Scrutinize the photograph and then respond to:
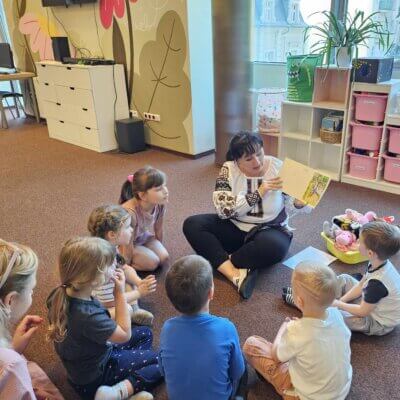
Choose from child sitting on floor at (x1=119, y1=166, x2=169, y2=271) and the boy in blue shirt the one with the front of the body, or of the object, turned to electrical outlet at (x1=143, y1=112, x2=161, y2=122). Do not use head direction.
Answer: the boy in blue shirt

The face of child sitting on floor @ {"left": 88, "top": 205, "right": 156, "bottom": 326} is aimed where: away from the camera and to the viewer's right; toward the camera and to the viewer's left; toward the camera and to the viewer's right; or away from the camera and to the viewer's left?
away from the camera and to the viewer's right

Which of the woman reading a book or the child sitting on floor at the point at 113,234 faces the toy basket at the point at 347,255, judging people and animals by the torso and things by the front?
the child sitting on floor

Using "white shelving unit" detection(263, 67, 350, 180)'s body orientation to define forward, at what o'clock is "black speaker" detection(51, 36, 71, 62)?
The black speaker is roughly at 2 o'clock from the white shelving unit.

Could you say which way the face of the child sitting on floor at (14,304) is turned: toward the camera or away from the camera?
away from the camera

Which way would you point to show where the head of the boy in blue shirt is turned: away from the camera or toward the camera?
away from the camera

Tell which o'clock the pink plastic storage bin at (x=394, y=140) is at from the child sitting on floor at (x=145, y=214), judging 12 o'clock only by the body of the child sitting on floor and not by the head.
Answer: The pink plastic storage bin is roughly at 10 o'clock from the child sitting on floor.

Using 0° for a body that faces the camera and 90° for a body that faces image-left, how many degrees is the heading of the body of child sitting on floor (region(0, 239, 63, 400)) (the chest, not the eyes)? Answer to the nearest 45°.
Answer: approximately 225°

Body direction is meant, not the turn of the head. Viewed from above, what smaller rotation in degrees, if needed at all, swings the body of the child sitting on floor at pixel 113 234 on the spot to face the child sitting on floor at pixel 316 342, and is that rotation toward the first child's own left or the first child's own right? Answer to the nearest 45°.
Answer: approximately 45° to the first child's own right

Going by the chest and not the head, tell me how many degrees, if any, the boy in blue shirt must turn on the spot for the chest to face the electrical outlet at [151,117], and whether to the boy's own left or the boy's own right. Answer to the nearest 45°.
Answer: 0° — they already face it

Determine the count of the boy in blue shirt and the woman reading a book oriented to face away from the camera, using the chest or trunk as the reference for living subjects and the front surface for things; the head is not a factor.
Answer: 1

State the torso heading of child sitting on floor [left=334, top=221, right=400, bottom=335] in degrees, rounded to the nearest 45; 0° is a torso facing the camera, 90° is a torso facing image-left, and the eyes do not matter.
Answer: approximately 90°

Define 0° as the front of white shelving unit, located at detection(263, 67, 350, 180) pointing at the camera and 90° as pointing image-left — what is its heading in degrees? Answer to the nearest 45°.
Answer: approximately 45°

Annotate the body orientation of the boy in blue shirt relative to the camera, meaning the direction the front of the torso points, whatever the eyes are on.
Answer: away from the camera

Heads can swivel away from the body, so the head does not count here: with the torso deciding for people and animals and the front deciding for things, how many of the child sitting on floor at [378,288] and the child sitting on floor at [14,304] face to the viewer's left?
1

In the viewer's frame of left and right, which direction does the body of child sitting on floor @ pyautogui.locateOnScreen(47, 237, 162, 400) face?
facing away from the viewer and to the right of the viewer
